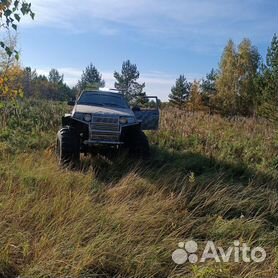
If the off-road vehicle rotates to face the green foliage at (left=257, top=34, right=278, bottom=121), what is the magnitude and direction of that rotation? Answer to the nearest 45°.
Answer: approximately 135° to its left

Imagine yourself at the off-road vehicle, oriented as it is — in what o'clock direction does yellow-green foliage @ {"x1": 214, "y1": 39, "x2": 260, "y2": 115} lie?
The yellow-green foliage is roughly at 7 o'clock from the off-road vehicle.

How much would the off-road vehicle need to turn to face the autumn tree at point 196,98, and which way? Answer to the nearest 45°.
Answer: approximately 180°

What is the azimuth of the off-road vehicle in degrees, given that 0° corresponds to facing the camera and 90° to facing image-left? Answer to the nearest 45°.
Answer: approximately 0°
